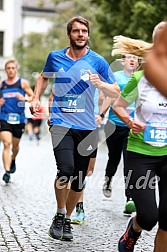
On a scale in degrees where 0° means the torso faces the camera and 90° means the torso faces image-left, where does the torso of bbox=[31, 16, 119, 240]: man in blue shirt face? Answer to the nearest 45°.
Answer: approximately 0°
